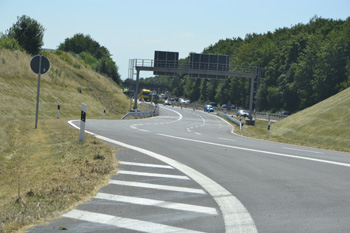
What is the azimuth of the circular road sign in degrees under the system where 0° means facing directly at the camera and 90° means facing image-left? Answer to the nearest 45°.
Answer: approximately 180°
